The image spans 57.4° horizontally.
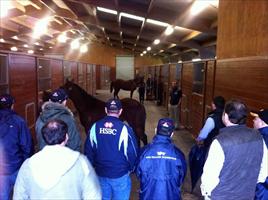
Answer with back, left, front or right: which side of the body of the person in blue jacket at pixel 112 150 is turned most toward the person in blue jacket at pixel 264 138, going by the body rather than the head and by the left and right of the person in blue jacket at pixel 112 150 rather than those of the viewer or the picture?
right

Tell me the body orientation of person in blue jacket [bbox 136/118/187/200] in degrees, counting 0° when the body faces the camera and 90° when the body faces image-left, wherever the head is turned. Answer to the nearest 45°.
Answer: approximately 180°

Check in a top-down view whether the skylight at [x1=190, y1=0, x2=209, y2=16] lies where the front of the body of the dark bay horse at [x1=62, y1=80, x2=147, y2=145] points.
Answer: no

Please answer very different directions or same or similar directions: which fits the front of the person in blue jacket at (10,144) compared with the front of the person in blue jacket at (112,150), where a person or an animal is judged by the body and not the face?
same or similar directions

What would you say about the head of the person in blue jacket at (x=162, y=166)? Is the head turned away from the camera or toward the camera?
away from the camera

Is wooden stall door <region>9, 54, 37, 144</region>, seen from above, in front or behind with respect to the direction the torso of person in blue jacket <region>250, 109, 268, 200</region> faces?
in front

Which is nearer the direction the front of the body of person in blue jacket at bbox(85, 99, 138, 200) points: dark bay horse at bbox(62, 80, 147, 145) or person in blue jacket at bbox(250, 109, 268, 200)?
the dark bay horse

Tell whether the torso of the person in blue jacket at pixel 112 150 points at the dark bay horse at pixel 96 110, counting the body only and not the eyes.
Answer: yes

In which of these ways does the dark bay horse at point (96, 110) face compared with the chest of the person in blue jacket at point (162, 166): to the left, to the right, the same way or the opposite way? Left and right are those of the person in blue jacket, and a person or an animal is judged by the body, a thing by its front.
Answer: to the left

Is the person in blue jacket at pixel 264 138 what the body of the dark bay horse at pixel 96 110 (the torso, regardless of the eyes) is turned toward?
no

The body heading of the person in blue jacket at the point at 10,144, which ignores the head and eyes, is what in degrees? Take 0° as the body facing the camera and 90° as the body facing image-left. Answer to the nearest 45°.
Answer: approximately 180°

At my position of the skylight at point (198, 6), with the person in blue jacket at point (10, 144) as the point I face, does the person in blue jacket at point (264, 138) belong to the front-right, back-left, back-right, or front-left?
front-left

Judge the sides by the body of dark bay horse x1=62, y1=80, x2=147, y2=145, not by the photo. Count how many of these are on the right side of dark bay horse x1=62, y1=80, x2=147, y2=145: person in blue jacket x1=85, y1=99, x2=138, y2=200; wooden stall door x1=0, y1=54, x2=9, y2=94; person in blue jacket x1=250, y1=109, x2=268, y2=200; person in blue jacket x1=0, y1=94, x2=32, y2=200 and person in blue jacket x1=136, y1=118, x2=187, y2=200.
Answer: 0

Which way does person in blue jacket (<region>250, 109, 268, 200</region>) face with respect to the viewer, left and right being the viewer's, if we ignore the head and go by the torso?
facing to the left of the viewer

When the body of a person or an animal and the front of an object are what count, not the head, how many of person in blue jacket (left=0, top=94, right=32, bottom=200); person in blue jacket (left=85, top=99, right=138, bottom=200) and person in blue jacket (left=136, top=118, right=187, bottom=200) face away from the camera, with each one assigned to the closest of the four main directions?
3

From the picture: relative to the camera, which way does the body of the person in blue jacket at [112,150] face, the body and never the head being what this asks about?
away from the camera

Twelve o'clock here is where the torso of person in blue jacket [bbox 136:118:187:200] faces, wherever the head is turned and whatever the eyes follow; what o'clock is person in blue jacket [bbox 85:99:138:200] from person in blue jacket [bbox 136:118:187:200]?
person in blue jacket [bbox 85:99:138:200] is roughly at 10 o'clock from person in blue jacket [bbox 136:118:187:200].

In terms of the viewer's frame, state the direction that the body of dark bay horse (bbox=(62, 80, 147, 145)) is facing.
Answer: to the viewer's left

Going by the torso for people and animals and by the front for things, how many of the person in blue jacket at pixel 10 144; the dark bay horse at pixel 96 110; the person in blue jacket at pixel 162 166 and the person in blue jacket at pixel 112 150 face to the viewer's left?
1
